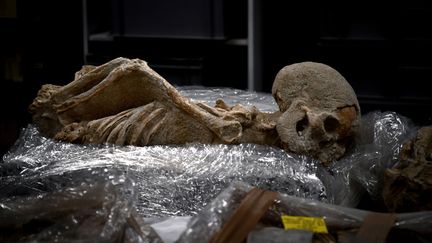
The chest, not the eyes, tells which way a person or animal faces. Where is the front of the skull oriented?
toward the camera

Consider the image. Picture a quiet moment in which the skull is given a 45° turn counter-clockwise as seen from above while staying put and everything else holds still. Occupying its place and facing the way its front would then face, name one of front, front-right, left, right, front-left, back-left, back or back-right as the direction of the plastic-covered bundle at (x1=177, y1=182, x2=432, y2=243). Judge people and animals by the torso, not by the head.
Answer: front-right

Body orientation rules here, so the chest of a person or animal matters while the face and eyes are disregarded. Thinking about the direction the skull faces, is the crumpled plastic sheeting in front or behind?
in front
